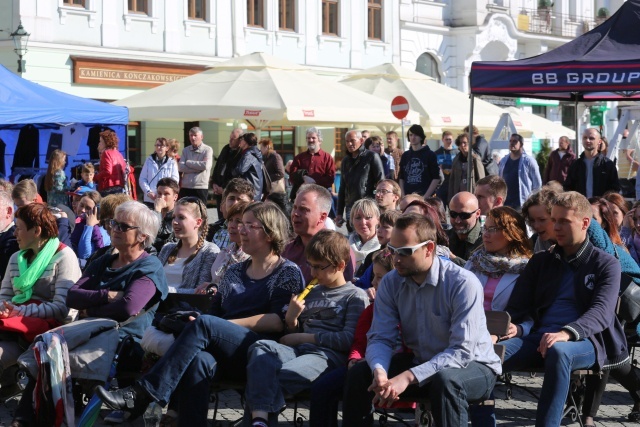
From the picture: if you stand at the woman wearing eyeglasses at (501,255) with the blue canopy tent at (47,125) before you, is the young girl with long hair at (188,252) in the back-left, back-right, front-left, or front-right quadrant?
front-left

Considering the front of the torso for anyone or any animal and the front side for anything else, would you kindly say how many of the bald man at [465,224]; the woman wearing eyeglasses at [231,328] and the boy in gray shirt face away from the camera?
0

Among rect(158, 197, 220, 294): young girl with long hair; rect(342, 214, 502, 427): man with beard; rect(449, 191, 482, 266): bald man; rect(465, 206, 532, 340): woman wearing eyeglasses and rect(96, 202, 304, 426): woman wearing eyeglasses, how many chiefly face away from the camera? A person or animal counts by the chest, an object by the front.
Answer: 0

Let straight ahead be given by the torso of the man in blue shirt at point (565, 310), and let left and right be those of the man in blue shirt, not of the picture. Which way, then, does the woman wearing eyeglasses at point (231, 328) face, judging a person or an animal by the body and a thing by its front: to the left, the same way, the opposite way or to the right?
the same way

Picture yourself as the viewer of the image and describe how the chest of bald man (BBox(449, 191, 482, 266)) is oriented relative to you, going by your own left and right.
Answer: facing the viewer and to the left of the viewer

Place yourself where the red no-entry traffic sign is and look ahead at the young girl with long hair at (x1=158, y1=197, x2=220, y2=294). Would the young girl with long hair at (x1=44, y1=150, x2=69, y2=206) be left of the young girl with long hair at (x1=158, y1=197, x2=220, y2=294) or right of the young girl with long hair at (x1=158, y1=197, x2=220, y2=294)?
right

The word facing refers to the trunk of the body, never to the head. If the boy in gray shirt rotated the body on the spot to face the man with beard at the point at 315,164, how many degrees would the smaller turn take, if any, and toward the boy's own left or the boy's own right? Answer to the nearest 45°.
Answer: approximately 135° to the boy's own right

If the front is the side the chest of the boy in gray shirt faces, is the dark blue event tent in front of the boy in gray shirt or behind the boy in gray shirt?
behind

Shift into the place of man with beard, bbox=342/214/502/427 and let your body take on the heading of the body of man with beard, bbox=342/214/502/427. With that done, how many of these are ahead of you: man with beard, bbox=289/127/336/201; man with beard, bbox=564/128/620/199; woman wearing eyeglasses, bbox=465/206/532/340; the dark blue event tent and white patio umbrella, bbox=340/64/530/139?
0

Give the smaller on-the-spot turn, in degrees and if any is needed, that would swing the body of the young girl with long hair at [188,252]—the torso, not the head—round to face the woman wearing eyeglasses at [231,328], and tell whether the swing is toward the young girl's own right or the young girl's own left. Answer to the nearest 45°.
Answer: approximately 45° to the young girl's own left

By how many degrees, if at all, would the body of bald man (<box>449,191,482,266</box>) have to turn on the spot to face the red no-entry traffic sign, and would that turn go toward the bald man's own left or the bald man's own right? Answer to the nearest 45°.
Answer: approximately 135° to the bald man's own right

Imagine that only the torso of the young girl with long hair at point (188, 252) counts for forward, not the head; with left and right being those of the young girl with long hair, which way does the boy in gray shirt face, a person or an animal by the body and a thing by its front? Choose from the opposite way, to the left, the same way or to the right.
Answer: the same way

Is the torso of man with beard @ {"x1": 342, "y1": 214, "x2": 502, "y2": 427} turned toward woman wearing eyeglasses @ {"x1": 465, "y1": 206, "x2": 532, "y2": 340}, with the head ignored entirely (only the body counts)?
no

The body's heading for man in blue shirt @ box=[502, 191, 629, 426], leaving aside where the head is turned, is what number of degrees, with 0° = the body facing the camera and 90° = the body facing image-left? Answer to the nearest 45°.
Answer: approximately 45°

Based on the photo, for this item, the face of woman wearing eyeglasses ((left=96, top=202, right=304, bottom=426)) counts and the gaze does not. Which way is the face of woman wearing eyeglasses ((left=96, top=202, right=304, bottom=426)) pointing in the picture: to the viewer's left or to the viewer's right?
to the viewer's left

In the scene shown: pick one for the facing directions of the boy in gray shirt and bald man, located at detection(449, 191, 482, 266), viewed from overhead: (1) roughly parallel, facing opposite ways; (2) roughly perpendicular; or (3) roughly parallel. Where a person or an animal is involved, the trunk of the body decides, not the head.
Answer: roughly parallel

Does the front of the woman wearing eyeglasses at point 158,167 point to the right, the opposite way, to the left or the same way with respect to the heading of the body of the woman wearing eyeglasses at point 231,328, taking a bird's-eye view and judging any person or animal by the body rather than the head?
the same way

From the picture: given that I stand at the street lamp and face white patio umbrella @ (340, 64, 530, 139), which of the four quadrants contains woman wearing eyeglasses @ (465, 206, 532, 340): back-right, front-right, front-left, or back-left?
front-right

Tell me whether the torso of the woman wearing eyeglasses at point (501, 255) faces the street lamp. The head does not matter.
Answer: no
